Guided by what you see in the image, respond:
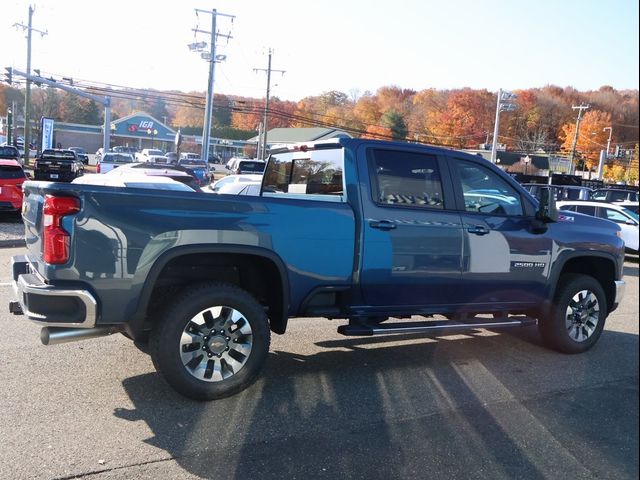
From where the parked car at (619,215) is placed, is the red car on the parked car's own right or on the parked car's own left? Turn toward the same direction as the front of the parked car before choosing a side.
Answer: on the parked car's own right

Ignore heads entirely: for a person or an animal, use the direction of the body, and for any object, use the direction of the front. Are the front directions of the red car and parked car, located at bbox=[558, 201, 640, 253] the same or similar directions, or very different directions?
very different directions

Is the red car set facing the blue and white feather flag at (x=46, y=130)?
yes

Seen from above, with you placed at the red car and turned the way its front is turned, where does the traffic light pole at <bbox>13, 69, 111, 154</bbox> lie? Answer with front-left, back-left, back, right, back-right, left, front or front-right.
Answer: front

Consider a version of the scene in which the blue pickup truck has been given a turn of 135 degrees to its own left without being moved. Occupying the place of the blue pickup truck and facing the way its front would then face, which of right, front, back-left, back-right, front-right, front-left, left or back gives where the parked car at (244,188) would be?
right

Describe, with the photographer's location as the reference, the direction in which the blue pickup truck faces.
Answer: facing away from the viewer and to the right of the viewer

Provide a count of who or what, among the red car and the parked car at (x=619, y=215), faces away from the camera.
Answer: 1

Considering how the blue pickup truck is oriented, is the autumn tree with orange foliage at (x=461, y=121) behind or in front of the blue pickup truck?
in front

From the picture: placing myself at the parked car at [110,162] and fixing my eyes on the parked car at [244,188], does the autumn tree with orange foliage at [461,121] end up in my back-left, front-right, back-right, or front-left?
back-left

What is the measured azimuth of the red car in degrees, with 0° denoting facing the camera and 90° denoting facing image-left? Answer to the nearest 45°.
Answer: approximately 180°

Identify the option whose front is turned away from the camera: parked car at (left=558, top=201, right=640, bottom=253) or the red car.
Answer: the red car

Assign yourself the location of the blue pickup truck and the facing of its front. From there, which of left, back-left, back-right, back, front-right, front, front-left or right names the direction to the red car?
left

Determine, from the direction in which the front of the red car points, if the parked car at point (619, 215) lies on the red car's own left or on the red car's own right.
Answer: on the red car's own right

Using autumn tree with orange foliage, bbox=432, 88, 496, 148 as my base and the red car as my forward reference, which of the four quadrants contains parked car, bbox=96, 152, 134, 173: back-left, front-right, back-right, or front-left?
front-right
